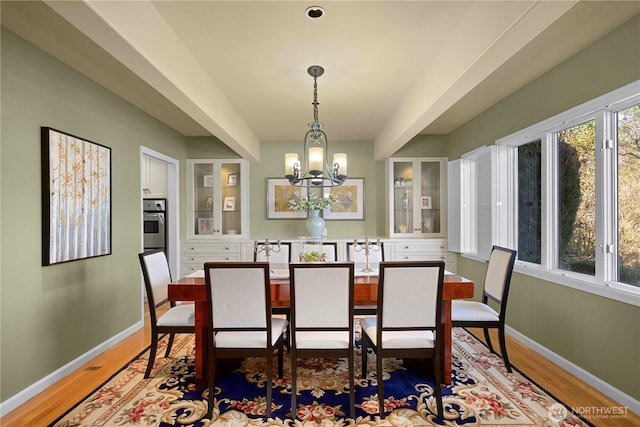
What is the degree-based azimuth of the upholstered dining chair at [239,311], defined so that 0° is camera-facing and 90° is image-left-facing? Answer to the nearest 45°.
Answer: approximately 180°

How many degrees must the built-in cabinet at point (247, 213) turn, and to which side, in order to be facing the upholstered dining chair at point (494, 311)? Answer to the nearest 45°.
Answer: approximately 45° to its left

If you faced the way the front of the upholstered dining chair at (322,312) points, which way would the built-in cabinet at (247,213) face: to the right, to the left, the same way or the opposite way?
the opposite way

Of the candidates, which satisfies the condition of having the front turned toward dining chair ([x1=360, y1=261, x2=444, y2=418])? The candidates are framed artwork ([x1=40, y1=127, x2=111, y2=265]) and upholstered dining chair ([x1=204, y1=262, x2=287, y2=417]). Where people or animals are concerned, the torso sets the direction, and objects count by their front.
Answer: the framed artwork

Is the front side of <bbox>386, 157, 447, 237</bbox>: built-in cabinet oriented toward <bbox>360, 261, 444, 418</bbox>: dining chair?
yes

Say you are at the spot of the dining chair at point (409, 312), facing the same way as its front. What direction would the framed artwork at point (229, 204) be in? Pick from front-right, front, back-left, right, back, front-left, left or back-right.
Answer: front-left

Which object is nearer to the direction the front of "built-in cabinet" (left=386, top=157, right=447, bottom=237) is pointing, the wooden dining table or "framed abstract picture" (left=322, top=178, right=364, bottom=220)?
the wooden dining table

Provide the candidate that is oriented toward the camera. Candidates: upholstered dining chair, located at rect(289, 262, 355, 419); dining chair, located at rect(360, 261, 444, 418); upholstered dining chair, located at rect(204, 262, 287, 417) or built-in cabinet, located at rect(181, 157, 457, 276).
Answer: the built-in cabinet

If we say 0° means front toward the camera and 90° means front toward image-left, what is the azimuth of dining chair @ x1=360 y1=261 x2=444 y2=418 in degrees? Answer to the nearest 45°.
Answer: approximately 180°

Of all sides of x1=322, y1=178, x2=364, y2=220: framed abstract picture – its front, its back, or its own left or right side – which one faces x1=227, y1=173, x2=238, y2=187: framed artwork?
right

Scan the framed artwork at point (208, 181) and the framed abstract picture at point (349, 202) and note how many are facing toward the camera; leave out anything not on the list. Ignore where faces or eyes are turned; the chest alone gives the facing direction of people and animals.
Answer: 2

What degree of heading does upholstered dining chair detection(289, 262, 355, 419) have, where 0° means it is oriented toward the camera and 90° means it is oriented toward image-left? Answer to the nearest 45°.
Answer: approximately 180°

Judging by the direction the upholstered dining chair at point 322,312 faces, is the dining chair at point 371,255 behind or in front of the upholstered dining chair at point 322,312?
in front

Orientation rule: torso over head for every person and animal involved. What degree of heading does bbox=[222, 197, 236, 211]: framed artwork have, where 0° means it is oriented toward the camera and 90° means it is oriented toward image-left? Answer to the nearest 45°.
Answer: approximately 0°

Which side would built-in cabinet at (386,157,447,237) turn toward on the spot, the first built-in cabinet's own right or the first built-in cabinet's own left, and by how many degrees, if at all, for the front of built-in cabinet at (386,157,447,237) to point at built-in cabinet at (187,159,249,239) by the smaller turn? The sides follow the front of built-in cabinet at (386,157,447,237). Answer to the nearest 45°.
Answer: approximately 90° to the first built-in cabinet's own right

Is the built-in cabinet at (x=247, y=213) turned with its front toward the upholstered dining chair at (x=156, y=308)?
yes
